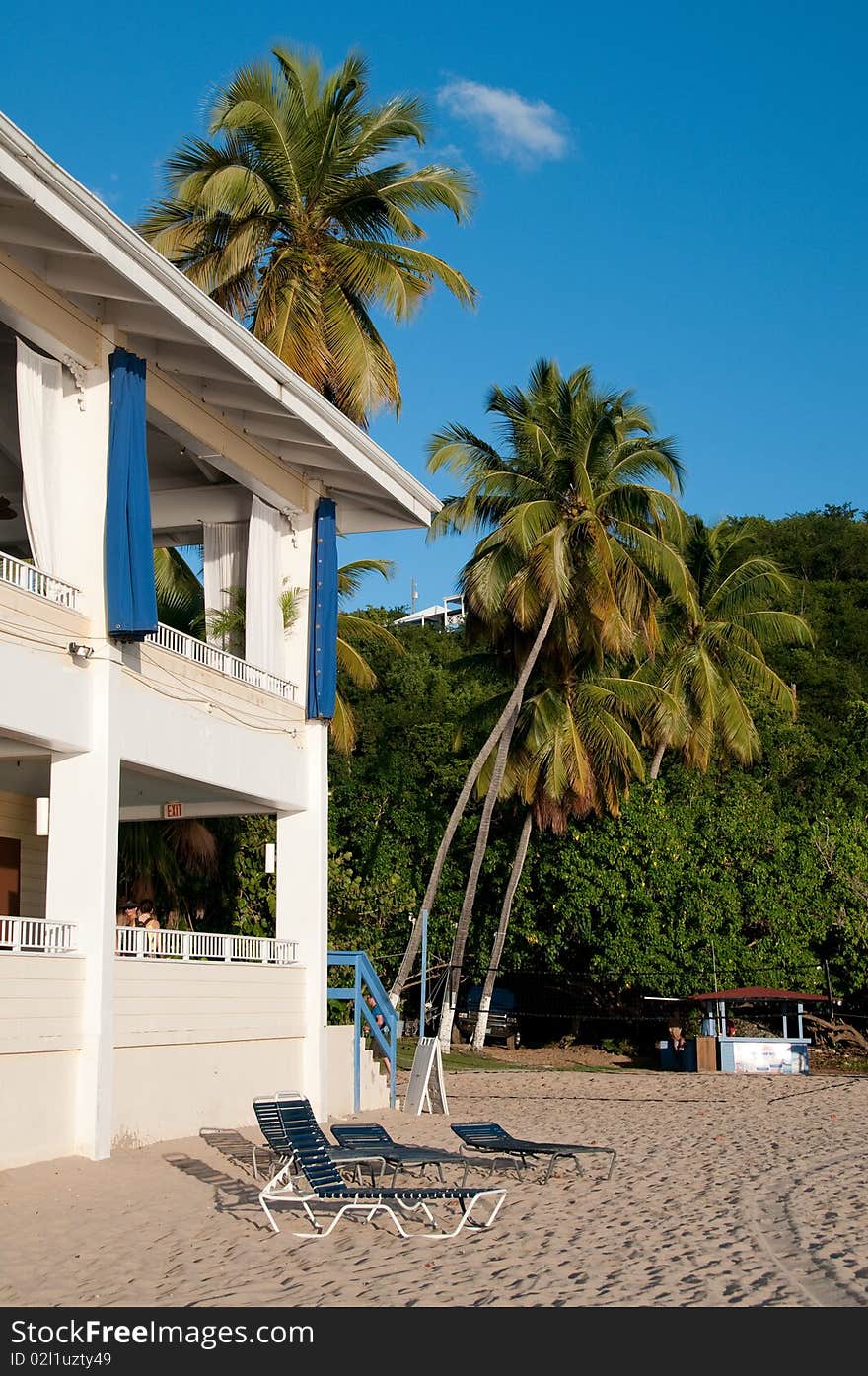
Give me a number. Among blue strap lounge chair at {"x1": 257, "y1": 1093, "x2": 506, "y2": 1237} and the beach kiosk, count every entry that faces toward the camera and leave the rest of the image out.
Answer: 1

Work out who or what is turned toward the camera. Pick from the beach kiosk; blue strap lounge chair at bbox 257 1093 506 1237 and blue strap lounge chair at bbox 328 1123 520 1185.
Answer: the beach kiosk

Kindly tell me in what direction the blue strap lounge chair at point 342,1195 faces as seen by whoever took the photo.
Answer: facing to the right of the viewer

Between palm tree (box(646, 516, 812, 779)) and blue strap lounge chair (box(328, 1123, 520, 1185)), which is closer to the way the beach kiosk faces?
the blue strap lounge chair

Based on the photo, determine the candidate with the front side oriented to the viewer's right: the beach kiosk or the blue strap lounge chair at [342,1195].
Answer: the blue strap lounge chair

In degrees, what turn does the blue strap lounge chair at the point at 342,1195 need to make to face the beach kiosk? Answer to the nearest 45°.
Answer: approximately 90° to its left

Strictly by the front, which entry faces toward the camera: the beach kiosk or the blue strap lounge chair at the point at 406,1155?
the beach kiosk

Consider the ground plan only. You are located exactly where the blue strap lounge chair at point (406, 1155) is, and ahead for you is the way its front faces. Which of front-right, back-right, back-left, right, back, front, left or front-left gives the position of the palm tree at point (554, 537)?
left

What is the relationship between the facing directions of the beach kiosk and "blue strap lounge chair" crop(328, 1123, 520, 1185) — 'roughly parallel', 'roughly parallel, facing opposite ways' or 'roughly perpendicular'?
roughly perpendicular

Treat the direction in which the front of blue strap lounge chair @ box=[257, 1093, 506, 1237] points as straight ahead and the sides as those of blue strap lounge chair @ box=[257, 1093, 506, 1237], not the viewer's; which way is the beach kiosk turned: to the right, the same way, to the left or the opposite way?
to the right

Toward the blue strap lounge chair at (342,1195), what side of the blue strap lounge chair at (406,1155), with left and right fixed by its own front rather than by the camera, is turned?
right

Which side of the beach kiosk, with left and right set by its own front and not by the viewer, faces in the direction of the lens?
front

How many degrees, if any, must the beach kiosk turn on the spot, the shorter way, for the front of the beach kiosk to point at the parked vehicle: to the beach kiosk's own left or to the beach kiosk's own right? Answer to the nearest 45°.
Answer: approximately 135° to the beach kiosk's own right

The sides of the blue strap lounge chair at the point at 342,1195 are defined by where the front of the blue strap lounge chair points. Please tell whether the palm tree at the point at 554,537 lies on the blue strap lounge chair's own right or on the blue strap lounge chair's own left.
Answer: on the blue strap lounge chair's own left

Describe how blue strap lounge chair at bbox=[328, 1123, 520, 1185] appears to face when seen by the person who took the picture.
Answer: facing to the right of the viewer

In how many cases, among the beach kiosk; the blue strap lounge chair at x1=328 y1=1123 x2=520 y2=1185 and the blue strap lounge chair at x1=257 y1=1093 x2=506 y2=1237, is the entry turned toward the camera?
1
